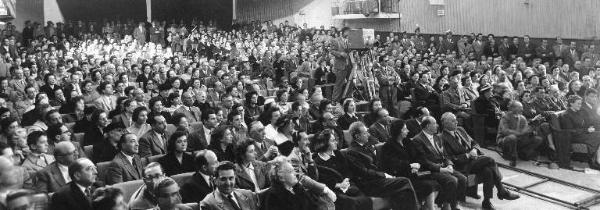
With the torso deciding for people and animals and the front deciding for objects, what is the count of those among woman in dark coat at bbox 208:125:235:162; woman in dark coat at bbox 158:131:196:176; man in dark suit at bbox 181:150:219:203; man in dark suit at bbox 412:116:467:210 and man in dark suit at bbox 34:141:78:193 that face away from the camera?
0

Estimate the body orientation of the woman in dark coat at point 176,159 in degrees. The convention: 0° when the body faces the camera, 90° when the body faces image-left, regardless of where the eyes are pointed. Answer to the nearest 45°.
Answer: approximately 315°

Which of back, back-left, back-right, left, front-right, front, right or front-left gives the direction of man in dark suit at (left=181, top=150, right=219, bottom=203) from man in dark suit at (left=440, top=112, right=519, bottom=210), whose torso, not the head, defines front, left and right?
right

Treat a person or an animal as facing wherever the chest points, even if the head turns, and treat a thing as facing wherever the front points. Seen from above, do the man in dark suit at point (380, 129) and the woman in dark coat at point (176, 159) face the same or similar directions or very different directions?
same or similar directions

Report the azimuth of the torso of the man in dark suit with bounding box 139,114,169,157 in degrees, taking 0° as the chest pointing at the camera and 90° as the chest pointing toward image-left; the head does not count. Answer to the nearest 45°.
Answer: approximately 315°

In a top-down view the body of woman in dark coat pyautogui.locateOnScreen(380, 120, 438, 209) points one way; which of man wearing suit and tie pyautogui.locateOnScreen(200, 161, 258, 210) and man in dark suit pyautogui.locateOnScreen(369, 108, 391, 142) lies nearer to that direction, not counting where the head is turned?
the man wearing suit and tie

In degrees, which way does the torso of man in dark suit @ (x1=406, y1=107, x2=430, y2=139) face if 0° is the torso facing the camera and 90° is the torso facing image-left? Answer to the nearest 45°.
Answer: approximately 315°

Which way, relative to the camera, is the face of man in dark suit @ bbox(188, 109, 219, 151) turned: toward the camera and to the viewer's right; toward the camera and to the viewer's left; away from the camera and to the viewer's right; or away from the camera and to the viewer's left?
toward the camera and to the viewer's right

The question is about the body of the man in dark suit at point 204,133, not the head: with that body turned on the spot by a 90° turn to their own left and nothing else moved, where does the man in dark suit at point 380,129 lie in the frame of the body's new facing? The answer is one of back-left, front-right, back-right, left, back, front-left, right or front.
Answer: front-right

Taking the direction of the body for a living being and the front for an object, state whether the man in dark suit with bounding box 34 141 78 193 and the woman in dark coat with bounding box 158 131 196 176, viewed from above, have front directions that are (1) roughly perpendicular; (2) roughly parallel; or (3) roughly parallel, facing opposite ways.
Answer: roughly parallel

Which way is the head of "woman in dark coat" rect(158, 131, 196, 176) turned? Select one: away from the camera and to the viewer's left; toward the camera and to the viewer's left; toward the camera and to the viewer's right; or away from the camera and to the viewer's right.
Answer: toward the camera and to the viewer's right

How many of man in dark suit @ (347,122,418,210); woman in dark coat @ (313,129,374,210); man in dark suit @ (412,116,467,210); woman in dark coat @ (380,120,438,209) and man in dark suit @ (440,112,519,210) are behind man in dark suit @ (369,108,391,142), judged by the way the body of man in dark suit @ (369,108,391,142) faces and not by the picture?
0

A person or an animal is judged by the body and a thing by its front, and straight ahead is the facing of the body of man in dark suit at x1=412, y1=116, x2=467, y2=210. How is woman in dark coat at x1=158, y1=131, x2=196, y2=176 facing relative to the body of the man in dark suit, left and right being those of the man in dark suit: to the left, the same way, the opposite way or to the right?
the same way

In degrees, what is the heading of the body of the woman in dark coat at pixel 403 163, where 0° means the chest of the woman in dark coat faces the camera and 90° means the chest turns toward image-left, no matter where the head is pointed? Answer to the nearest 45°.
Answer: approximately 315°

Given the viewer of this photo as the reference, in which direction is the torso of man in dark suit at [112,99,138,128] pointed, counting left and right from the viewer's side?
facing the viewer and to the right of the viewer

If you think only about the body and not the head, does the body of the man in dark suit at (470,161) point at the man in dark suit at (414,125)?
no
